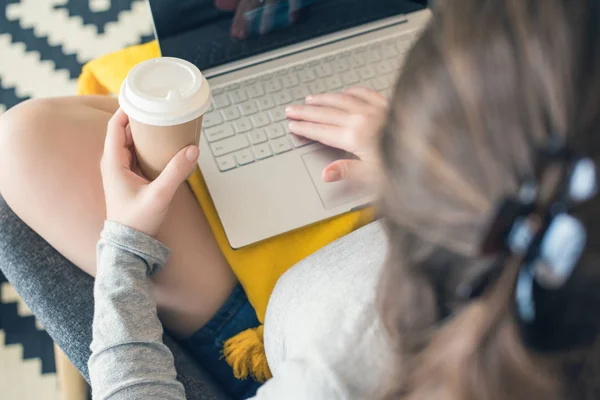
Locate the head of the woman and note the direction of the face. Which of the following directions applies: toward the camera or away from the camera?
away from the camera

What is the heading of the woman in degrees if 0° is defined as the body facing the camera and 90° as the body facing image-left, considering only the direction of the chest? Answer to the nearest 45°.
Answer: approximately 135°
